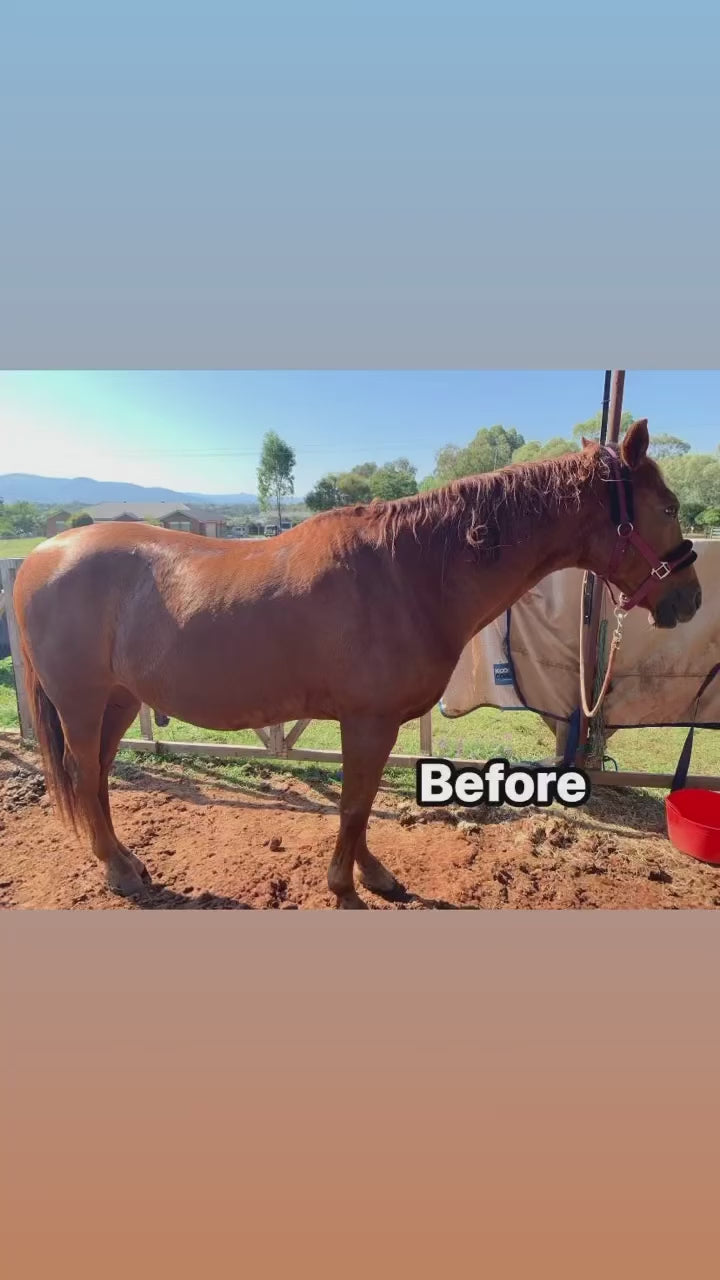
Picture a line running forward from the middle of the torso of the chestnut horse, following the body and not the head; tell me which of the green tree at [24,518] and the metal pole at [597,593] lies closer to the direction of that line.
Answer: the metal pole

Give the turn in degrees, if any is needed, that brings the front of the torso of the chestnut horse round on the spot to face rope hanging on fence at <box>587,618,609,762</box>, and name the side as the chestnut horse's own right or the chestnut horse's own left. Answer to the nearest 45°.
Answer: approximately 45° to the chestnut horse's own left

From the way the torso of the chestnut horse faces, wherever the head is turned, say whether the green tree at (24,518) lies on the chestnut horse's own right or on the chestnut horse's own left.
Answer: on the chestnut horse's own left

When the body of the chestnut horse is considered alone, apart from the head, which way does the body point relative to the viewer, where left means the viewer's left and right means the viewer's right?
facing to the right of the viewer

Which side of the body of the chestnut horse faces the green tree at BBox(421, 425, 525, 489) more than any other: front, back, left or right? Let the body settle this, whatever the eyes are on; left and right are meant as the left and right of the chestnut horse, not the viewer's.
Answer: left
